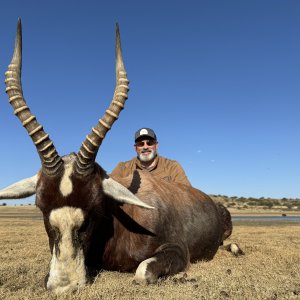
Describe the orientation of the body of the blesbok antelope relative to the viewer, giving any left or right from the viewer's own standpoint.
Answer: facing the viewer and to the left of the viewer

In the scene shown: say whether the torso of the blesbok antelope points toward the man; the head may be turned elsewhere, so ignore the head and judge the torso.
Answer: no

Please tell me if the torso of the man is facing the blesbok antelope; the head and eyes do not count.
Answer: yes

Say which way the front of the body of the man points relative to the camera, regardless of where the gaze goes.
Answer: toward the camera

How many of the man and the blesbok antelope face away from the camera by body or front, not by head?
0

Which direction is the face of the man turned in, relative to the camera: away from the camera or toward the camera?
toward the camera
